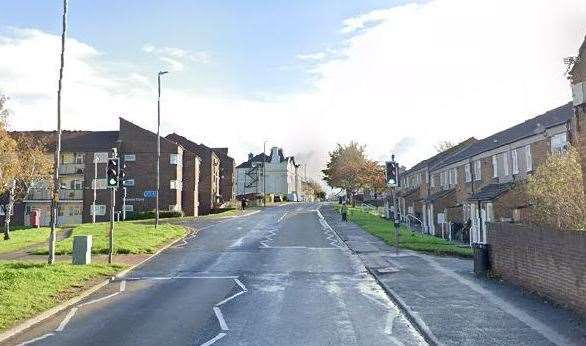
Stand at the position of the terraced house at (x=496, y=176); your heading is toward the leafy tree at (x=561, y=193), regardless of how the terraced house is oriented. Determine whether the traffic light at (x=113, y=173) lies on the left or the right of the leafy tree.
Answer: right

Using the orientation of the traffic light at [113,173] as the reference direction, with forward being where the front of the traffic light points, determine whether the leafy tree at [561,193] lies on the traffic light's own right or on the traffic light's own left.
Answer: on the traffic light's own left

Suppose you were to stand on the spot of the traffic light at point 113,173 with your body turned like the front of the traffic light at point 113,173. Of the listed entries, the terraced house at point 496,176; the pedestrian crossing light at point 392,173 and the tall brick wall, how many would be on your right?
0

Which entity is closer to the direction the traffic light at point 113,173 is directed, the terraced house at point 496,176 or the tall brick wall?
the tall brick wall

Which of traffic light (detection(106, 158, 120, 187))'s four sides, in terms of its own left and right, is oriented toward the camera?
front

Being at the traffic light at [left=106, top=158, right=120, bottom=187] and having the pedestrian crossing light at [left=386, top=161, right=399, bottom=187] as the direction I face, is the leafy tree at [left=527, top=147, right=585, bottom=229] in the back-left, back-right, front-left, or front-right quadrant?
front-right

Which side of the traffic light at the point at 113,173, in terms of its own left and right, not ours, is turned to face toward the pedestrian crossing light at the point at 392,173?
left

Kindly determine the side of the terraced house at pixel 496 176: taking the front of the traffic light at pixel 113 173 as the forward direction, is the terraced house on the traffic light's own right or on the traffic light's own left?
on the traffic light's own left

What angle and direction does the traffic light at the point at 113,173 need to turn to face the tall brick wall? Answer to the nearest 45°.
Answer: approximately 45° to its left

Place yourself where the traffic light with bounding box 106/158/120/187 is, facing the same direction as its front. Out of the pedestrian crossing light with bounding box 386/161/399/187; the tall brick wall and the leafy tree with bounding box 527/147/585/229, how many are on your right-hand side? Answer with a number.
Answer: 0
